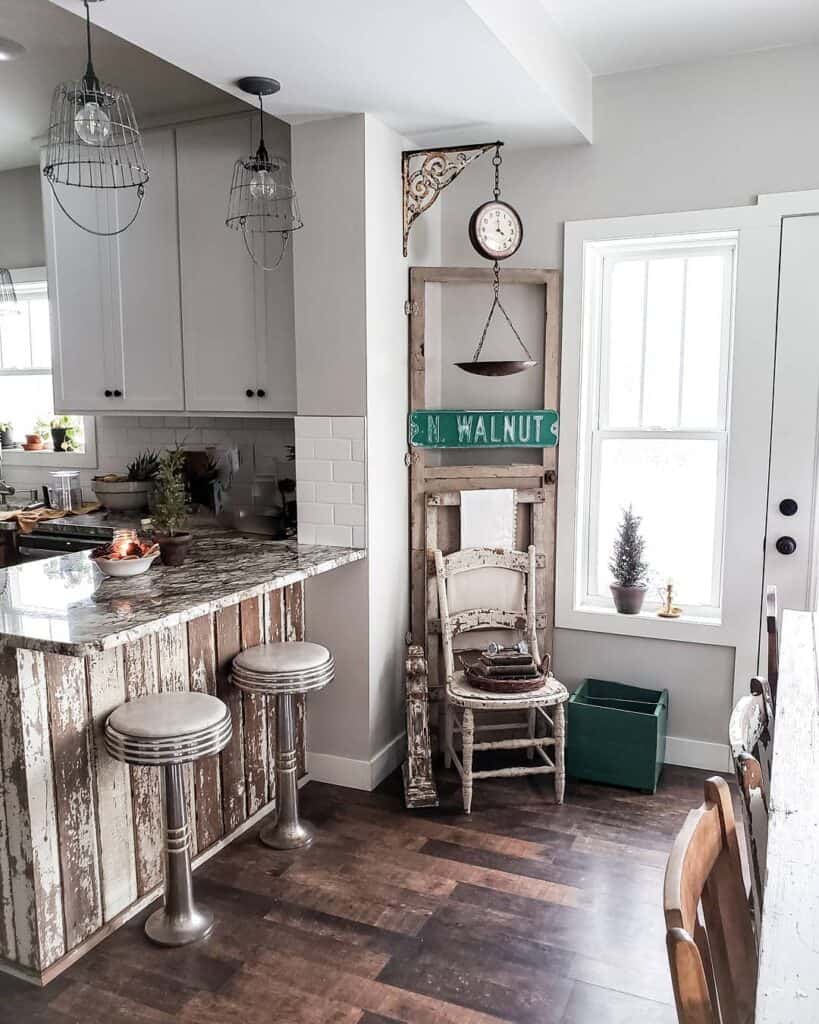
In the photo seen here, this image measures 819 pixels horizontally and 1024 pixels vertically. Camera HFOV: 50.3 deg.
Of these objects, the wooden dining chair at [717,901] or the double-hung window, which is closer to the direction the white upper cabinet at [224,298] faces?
the wooden dining chair

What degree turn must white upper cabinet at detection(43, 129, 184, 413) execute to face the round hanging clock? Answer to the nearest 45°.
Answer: approximately 45° to its left

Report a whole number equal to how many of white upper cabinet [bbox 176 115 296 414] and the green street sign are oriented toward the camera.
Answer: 2

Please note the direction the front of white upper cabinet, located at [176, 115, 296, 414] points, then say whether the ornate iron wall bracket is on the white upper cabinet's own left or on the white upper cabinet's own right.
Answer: on the white upper cabinet's own left

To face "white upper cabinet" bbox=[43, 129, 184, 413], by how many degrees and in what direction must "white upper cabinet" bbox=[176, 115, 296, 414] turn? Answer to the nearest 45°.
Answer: approximately 135° to its right

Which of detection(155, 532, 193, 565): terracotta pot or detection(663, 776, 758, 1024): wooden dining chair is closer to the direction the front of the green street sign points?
the wooden dining chair

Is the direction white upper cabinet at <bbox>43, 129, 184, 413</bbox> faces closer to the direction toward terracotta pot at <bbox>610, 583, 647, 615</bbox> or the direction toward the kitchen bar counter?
the kitchen bar counter

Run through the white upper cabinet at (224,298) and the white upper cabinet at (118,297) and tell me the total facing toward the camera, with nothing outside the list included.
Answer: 2

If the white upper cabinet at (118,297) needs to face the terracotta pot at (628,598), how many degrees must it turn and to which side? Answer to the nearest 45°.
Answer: approximately 45° to its left
